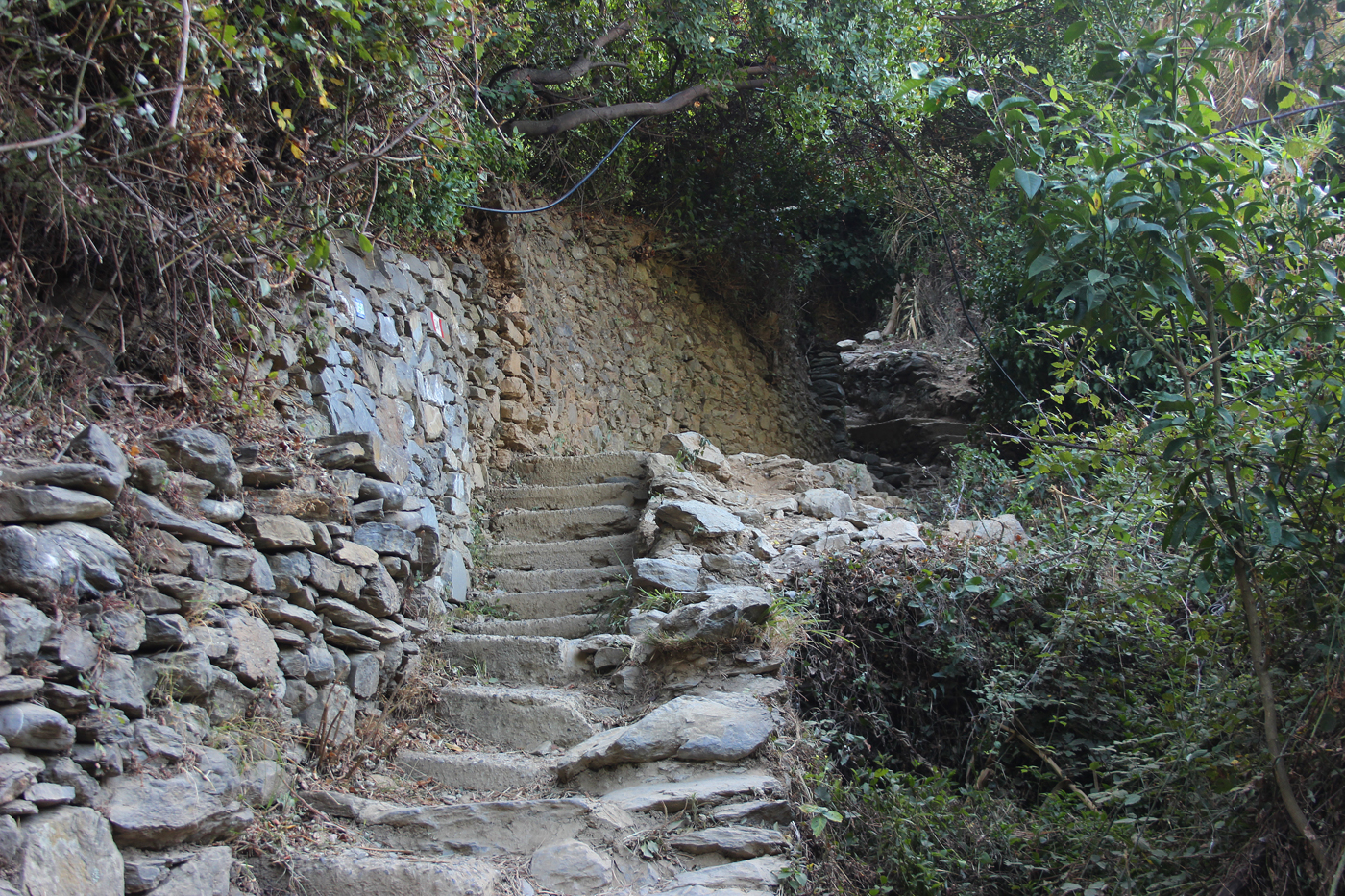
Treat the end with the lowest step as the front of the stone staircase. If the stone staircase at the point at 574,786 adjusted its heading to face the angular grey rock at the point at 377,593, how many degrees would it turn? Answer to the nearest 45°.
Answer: approximately 135° to its right

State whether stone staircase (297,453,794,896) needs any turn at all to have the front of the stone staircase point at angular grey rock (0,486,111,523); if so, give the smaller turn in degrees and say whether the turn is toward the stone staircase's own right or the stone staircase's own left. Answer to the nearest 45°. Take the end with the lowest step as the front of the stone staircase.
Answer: approximately 45° to the stone staircase's own right

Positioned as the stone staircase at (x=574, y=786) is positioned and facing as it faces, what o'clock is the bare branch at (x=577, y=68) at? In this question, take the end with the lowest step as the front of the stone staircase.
The bare branch is roughly at 6 o'clock from the stone staircase.

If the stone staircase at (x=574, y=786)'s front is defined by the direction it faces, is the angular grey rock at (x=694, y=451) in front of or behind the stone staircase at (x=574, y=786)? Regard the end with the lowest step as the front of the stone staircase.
behind

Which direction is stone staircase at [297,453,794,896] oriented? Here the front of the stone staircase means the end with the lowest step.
toward the camera

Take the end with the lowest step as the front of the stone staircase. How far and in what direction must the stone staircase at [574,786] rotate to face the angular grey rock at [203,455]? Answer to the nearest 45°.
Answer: approximately 90° to its right
